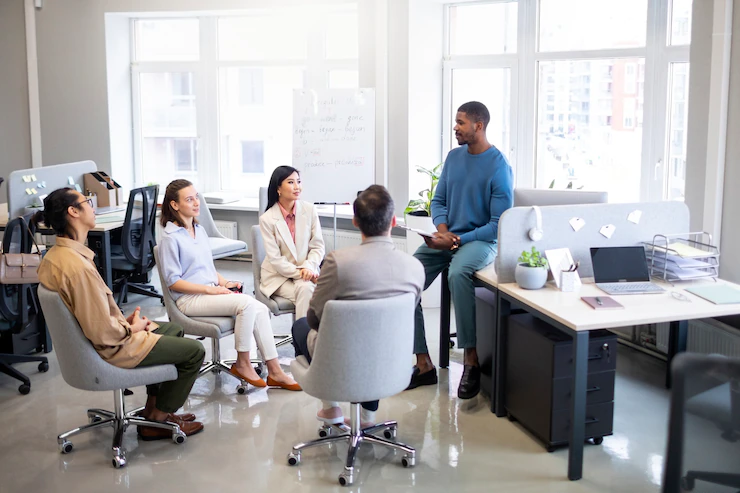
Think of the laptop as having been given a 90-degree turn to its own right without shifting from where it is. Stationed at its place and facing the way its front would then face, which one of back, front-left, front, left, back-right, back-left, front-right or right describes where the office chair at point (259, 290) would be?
front-right

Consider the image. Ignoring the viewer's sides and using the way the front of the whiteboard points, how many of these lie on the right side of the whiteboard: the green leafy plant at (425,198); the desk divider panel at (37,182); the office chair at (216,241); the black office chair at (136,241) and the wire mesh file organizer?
3

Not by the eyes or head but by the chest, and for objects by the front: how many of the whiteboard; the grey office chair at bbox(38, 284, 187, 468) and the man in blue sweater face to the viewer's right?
1

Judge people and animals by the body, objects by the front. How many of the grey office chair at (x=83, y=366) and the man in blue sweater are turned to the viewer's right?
1

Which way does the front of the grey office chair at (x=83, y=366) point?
to the viewer's right

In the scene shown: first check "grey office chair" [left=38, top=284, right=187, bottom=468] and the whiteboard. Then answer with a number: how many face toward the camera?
1

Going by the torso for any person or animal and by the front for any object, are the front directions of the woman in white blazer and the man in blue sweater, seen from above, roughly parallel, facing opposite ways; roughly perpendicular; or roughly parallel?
roughly perpendicular

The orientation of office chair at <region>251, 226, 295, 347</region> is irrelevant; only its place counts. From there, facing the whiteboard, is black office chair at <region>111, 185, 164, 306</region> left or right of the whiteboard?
left

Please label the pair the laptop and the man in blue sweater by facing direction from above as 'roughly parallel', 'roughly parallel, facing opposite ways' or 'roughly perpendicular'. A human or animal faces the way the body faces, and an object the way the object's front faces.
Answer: roughly perpendicular

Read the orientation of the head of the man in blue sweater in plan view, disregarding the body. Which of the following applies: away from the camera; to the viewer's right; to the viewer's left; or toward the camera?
to the viewer's left

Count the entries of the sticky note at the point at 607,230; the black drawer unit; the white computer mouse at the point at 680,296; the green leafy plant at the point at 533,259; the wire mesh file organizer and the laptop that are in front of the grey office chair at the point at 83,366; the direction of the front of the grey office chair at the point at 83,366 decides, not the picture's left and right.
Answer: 6

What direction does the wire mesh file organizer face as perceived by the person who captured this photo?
facing the viewer and to the right of the viewer

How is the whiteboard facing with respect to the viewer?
toward the camera
